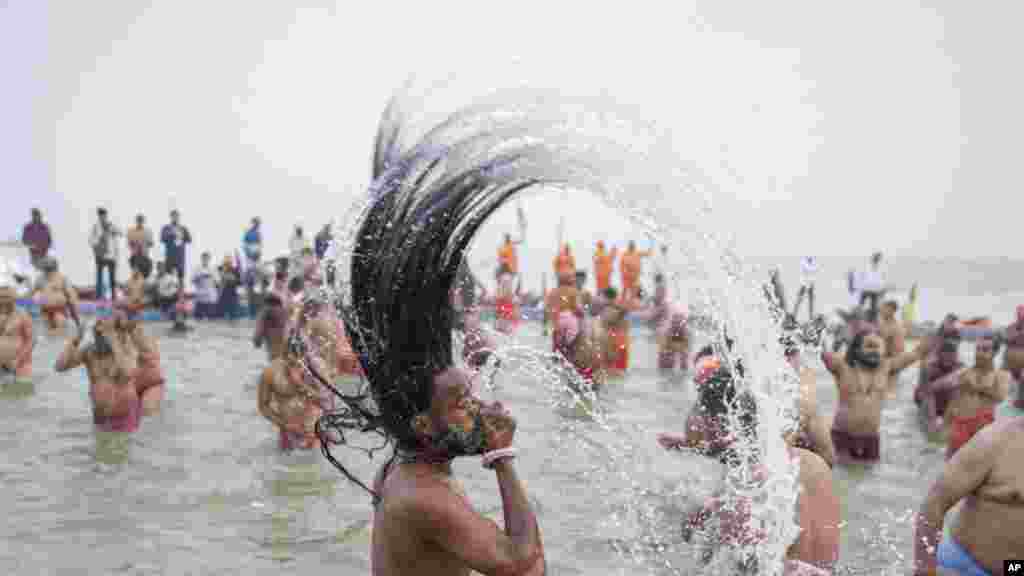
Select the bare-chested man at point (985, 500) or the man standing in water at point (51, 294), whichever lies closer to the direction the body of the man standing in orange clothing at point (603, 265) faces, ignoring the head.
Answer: the bare-chested man

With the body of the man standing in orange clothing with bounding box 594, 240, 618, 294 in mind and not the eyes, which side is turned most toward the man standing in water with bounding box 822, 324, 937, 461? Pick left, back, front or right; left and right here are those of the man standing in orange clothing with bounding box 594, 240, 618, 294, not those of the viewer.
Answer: front

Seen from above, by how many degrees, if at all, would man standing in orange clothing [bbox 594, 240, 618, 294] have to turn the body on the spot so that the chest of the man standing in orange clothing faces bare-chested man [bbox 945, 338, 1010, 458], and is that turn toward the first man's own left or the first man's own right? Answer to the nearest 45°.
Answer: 0° — they already face them

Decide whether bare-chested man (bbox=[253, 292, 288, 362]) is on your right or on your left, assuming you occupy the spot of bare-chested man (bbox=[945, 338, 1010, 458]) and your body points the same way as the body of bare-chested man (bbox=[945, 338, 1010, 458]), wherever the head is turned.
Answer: on your right

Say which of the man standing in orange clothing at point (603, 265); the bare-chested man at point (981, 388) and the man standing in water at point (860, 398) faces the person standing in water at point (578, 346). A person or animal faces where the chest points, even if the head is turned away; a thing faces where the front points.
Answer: the man standing in orange clothing at point (603, 265)

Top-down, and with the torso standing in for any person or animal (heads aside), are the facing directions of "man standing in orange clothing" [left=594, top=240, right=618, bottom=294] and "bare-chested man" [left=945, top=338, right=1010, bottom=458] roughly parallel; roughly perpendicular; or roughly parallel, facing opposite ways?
roughly parallel

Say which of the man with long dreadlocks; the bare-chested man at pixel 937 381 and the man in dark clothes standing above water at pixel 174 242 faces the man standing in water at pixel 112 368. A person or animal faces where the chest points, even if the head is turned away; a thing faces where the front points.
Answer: the man in dark clothes standing above water at pixel 174 242

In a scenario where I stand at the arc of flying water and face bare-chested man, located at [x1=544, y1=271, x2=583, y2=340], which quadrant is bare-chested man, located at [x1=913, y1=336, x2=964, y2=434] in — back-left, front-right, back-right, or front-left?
front-right

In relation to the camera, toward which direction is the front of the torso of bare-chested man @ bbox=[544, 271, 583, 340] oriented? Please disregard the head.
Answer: toward the camera

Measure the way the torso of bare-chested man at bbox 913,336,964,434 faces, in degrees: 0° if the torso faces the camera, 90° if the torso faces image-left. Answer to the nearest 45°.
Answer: approximately 315°
